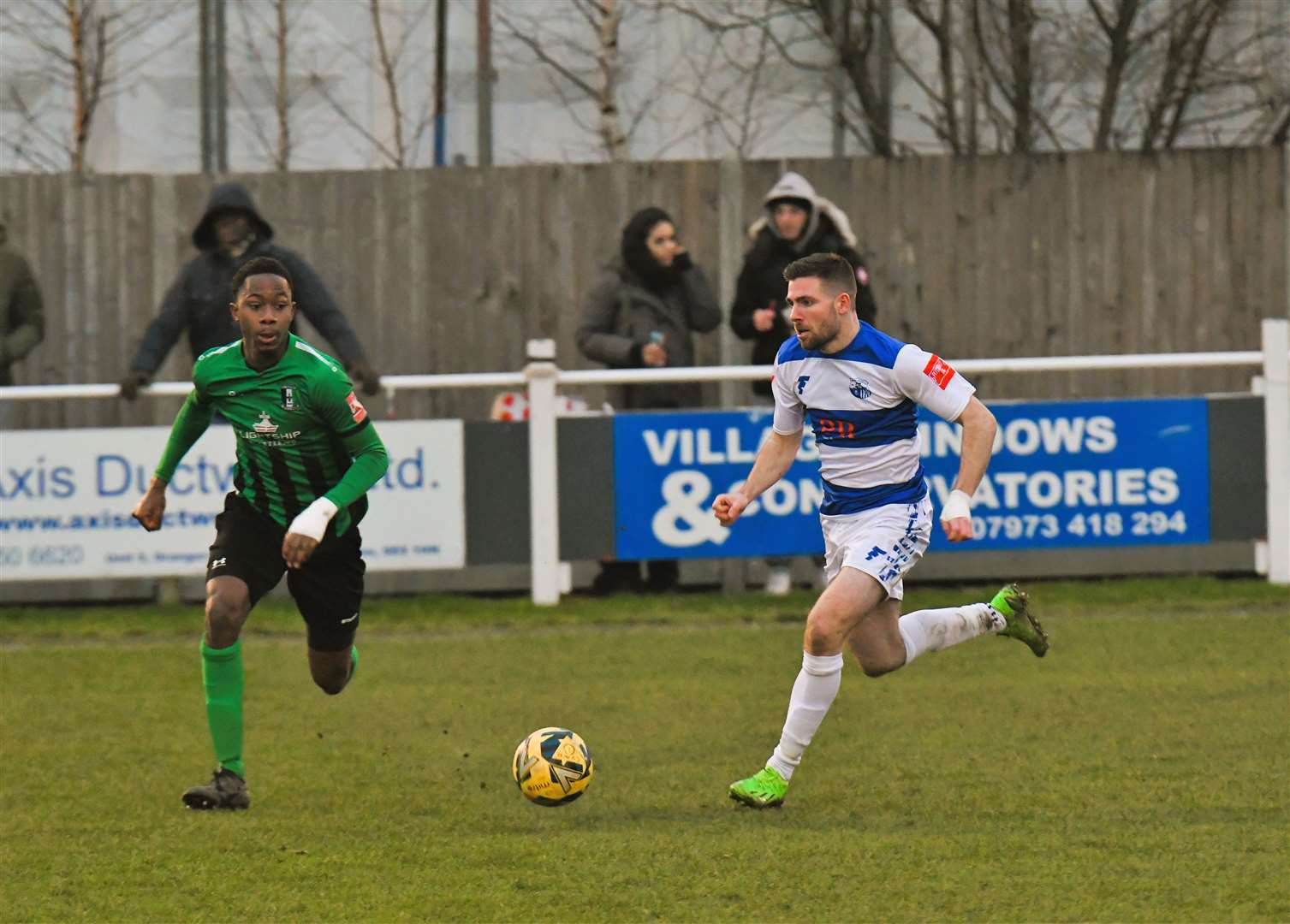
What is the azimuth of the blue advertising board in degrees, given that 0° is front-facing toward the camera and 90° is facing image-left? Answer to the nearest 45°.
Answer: approximately 0°

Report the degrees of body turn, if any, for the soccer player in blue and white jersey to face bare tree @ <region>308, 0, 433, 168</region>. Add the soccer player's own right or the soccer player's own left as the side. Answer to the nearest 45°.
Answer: approximately 90° to the soccer player's own right

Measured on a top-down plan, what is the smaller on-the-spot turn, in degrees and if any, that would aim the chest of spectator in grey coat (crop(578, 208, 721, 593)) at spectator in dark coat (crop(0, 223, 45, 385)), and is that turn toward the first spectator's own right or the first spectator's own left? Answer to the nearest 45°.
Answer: approximately 135° to the first spectator's own right

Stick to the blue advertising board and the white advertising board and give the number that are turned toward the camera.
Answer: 2

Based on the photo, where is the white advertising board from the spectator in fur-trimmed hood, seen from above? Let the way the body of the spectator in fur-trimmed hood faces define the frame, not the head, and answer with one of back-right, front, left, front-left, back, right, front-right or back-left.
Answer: right
